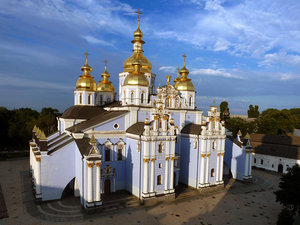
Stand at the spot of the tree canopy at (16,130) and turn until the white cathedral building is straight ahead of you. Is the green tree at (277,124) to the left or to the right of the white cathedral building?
left

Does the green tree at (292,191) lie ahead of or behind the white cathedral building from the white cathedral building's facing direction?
ahead

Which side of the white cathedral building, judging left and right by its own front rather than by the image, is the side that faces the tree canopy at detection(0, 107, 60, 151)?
back

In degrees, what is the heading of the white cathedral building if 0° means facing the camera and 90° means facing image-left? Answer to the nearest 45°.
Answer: approximately 315°

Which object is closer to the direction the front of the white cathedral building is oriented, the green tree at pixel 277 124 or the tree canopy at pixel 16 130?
the green tree

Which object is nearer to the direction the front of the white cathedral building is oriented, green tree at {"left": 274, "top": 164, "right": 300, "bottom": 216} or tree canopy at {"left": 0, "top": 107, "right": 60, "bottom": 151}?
the green tree

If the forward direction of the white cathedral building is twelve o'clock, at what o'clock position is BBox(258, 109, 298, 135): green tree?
The green tree is roughly at 9 o'clock from the white cathedral building.
